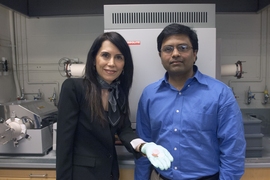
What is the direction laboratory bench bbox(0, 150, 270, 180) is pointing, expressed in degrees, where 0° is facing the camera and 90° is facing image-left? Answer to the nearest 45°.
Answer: approximately 0°

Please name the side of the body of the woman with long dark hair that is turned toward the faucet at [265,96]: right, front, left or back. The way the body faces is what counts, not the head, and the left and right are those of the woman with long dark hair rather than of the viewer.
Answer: left

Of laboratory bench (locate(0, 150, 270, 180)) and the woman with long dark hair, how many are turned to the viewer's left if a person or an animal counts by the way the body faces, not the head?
0

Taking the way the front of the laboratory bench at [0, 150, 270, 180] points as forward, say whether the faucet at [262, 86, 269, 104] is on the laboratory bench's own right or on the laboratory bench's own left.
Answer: on the laboratory bench's own left

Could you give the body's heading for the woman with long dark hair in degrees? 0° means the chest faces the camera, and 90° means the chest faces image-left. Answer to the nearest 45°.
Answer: approximately 315°
